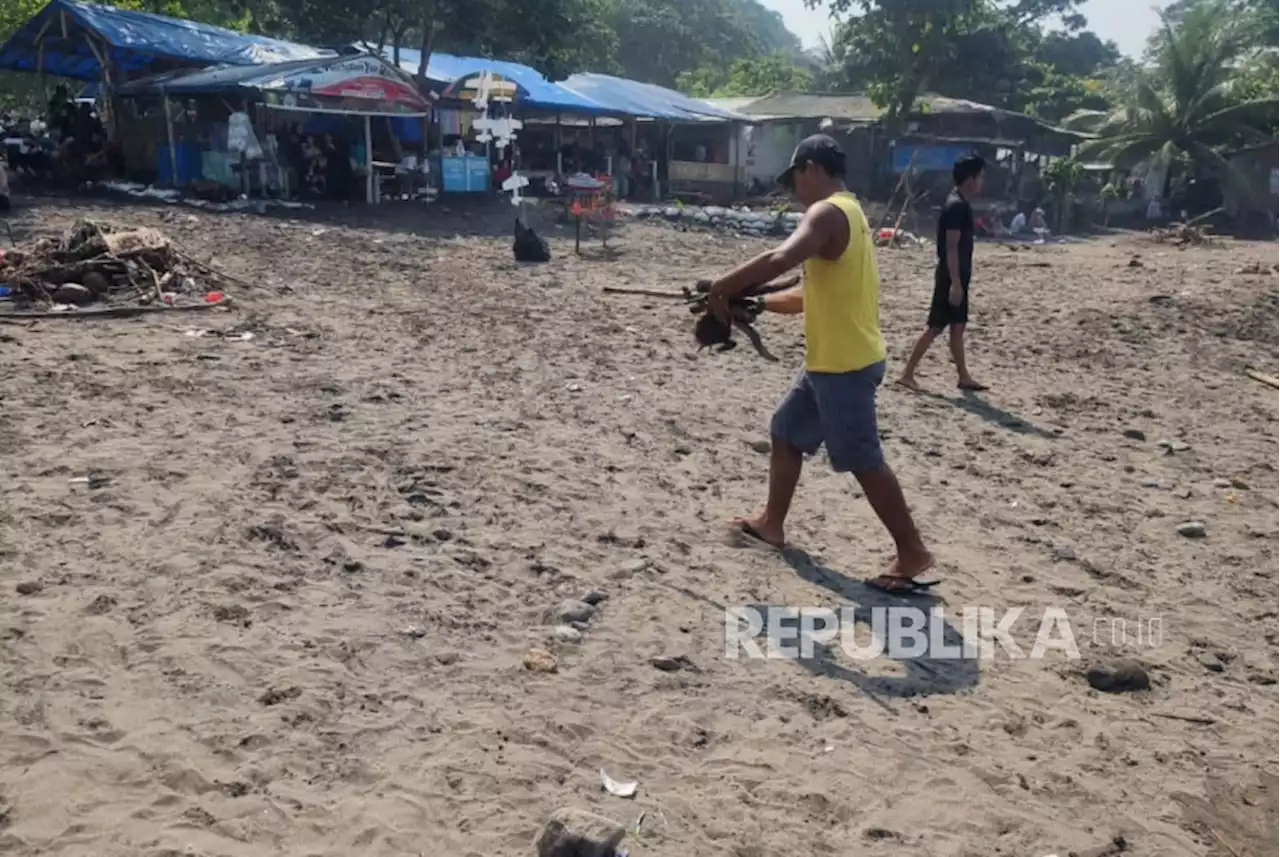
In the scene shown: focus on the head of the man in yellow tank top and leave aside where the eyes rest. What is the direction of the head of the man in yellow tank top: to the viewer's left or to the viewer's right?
to the viewer's left

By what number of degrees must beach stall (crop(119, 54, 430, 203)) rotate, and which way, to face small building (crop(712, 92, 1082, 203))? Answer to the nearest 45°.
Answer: approximately 45° to its left
